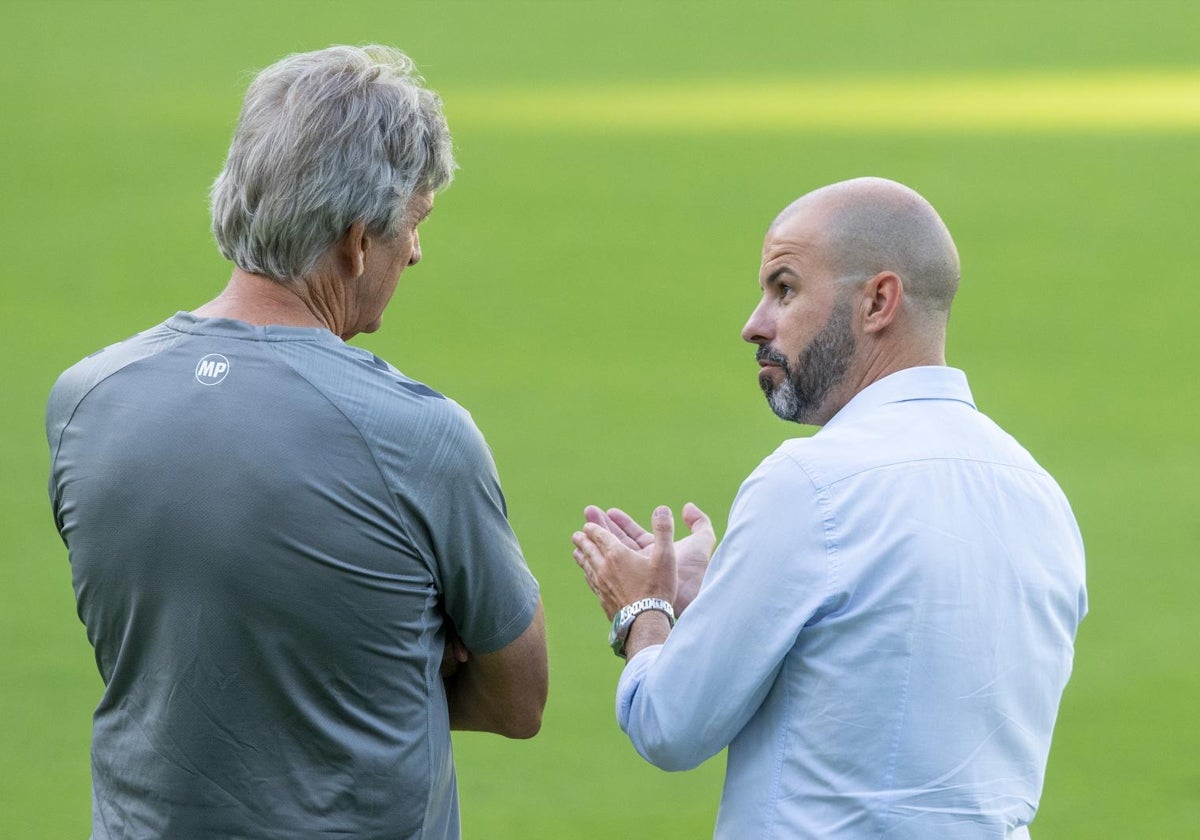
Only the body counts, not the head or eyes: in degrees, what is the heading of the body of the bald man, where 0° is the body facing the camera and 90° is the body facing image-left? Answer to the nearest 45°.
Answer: approximately 135°

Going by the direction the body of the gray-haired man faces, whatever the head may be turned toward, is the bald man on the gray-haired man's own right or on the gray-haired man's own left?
on the gray-haired man's own right

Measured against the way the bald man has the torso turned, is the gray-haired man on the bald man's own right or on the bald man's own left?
on the bald man's own left

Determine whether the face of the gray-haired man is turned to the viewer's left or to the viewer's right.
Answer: to the viewer's right

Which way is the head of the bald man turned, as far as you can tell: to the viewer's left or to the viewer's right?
to the viewer's left

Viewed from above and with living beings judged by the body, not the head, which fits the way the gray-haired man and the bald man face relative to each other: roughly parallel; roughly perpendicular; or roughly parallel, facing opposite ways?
roughly perpendicular

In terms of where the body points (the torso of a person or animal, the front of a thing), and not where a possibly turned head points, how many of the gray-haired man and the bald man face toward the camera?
0

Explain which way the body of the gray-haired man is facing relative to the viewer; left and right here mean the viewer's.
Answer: facing away from the viewer and to the right of the viewer
